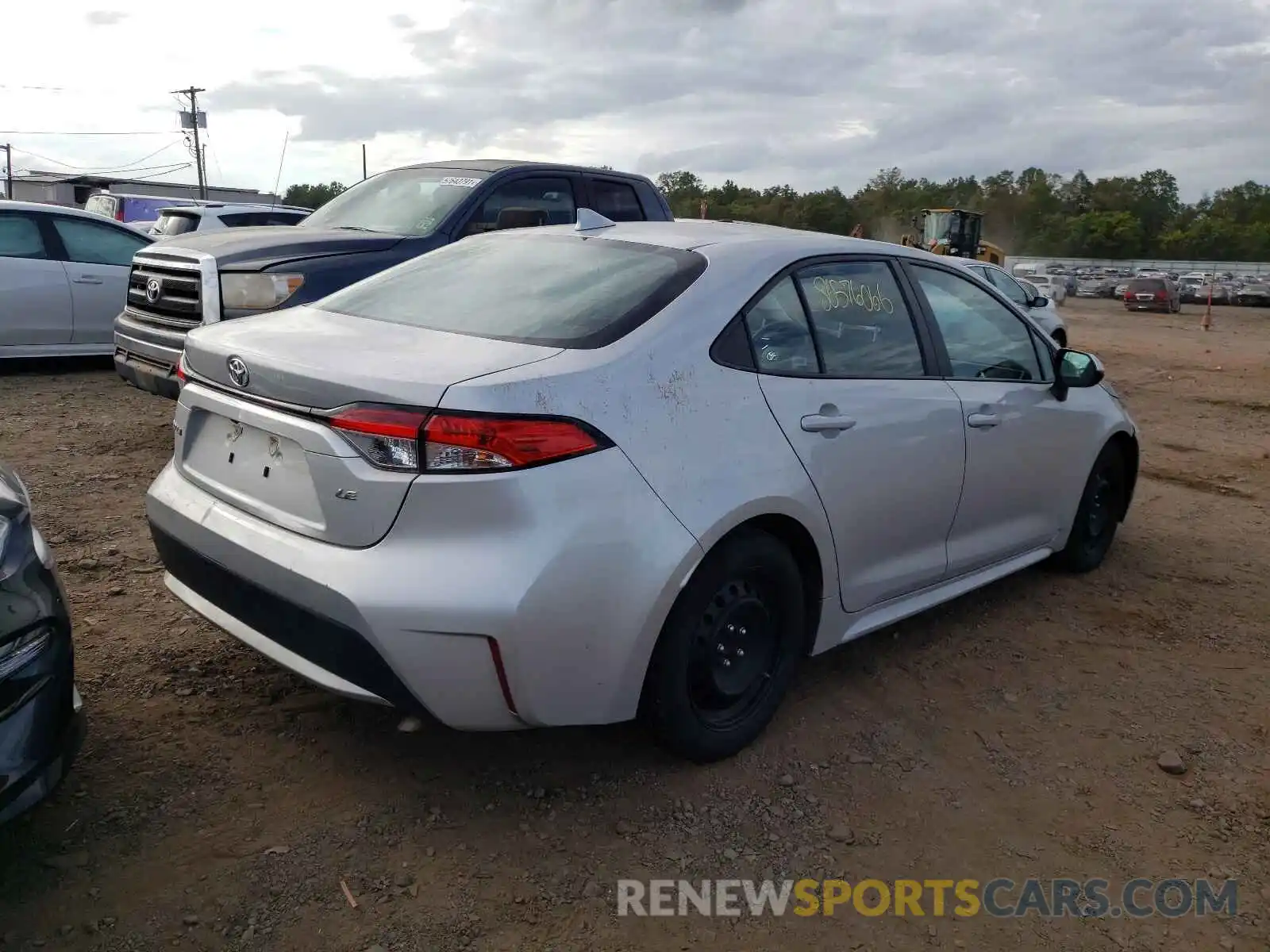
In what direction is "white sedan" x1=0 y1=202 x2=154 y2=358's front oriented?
to the viewer's right

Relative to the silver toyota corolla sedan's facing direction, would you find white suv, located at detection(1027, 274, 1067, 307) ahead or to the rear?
ahead

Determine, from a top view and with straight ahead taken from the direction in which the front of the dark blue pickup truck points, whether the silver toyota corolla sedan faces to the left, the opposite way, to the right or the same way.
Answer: the opposite way

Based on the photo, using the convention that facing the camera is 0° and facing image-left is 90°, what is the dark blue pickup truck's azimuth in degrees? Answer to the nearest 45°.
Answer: approximately 45°

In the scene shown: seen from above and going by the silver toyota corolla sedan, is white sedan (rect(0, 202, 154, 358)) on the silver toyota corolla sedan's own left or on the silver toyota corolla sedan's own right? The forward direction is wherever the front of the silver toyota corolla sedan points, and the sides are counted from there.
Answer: on the silver toyota corolla sedan's own left

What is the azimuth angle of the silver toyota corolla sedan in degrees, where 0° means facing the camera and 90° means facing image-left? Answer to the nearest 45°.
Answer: approximately 225°

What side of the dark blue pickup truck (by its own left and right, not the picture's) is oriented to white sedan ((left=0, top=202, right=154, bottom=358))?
right

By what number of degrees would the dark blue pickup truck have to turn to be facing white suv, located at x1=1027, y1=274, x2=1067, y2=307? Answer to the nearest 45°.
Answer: approximately 180°

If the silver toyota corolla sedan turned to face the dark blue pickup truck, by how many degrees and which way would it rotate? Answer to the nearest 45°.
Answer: approximately 90° to its left
